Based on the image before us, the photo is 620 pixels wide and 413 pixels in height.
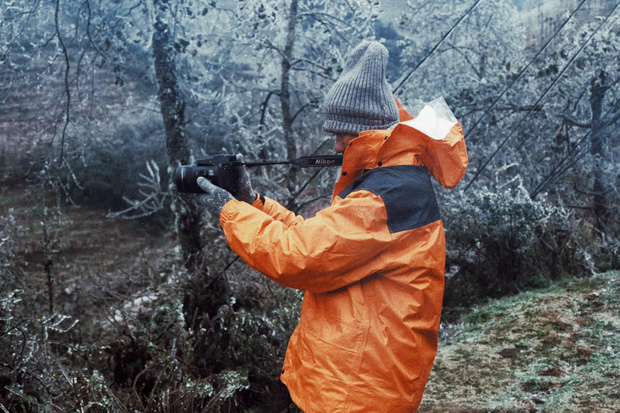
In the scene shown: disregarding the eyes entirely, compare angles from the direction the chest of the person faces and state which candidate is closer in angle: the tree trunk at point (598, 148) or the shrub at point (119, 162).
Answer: the shrub

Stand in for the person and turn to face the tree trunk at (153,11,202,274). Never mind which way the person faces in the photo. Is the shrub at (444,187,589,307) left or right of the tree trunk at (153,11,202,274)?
right

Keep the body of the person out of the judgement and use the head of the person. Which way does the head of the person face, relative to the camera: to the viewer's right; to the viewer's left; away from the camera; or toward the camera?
to the viewer's left

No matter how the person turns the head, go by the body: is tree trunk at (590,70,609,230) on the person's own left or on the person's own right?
on the person's own right

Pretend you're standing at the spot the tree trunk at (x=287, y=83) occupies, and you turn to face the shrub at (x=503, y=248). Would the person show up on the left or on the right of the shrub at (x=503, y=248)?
right

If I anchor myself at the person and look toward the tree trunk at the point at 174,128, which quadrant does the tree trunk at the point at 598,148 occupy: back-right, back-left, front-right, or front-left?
front-right

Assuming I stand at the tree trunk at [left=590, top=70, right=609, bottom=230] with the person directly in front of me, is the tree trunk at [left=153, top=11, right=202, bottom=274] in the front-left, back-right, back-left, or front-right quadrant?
front-right

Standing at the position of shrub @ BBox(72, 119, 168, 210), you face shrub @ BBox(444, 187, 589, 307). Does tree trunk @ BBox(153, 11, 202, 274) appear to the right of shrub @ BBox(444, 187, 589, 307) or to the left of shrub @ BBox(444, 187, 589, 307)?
right

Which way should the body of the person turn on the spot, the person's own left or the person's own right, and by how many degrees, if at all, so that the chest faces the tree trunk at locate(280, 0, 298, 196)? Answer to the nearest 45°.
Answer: approximately 90° to the person's own right

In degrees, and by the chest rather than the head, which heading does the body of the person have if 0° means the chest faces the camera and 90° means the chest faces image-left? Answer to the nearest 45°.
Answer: approximately 90°

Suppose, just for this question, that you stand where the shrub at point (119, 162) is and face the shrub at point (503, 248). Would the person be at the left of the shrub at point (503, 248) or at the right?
right

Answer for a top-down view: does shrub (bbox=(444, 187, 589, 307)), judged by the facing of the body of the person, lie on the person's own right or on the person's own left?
on the person's own right
